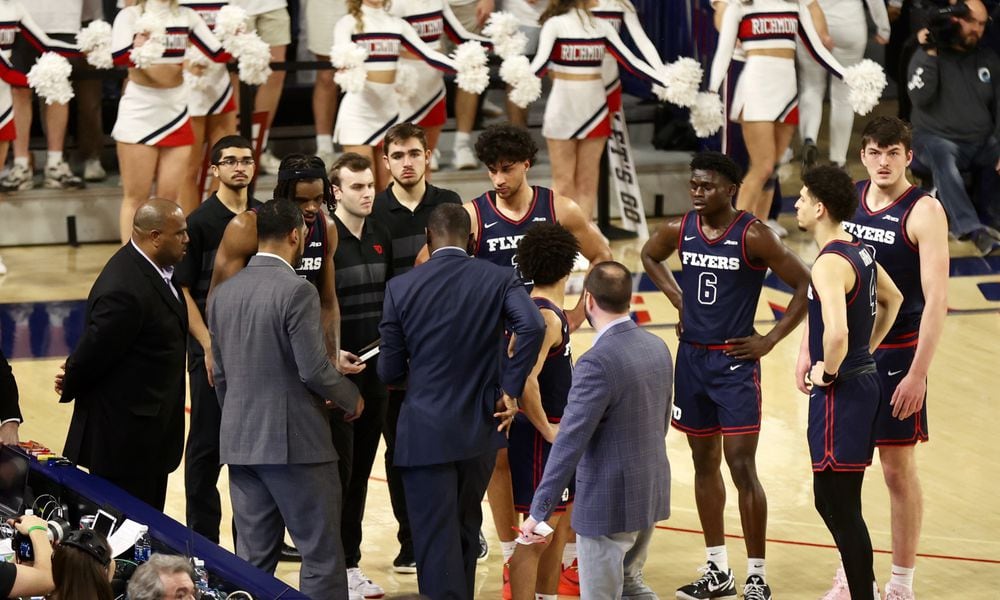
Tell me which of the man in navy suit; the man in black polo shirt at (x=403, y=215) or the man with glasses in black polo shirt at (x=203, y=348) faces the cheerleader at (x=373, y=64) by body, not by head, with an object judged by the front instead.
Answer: the man in navy suit

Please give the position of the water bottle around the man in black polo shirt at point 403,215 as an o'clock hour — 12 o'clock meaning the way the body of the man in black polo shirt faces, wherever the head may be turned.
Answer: The water bottle is roughly at 1 o'clock from the man in black polo shirt.

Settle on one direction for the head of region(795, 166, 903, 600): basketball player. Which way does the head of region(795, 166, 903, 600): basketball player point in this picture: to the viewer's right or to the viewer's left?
to the viewer's left

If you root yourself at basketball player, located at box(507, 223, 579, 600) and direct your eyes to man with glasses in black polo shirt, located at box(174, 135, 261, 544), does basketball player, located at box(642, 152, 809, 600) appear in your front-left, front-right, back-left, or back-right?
back-right

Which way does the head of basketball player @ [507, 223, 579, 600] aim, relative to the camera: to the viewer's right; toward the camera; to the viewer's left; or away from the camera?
away from the camera

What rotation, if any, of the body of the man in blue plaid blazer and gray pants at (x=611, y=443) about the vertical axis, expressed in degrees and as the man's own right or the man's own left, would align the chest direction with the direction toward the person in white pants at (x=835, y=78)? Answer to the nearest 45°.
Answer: approximately 45° to the man's own right

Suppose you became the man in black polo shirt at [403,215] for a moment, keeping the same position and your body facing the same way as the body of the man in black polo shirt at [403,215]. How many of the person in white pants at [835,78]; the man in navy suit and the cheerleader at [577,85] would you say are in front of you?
1

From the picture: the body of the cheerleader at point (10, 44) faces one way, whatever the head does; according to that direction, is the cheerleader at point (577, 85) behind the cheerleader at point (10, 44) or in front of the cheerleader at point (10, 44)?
in front

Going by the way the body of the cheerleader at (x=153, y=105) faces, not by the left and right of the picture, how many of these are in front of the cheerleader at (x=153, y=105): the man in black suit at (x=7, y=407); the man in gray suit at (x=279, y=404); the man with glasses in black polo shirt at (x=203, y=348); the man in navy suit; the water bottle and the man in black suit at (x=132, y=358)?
6

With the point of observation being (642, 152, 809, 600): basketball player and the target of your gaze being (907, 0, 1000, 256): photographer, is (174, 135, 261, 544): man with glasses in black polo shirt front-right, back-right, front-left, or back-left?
back-left

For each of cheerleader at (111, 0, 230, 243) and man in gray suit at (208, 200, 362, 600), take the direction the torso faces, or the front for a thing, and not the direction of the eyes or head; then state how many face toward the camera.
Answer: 1

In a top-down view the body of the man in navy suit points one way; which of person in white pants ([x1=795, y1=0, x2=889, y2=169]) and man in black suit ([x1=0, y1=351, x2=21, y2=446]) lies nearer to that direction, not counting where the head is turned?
the person in white pants

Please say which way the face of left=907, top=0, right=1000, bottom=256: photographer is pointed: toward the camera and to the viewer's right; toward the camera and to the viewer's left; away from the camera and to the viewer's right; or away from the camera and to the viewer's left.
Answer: toward the camera and to the viewer's left

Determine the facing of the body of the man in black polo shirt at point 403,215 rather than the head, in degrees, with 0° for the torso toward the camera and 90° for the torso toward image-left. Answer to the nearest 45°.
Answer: approximately 0°
